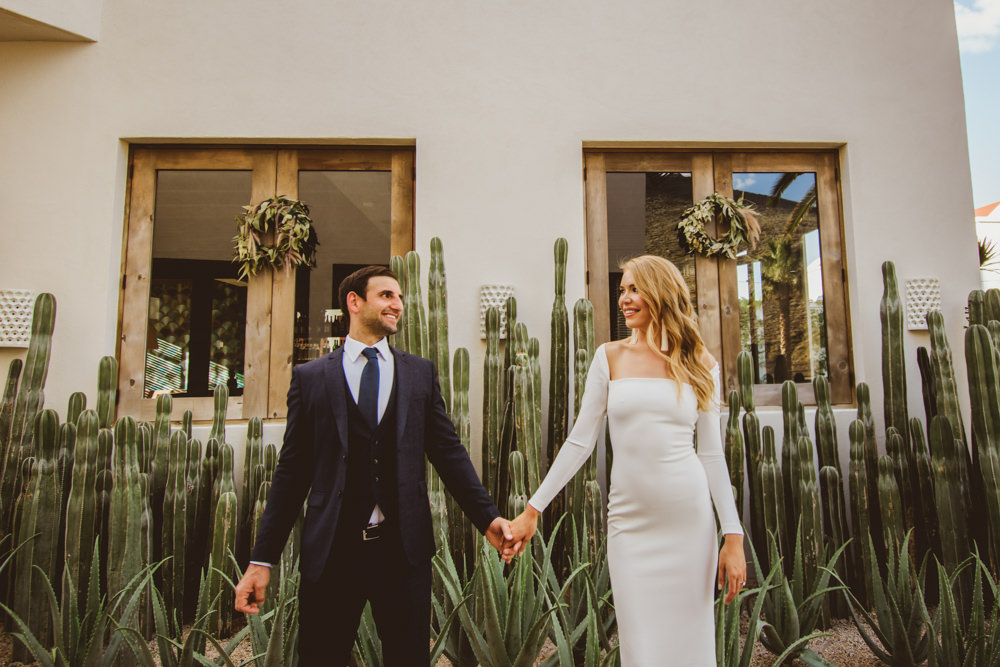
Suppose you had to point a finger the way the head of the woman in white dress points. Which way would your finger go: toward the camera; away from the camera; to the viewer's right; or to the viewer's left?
to the viewer's left

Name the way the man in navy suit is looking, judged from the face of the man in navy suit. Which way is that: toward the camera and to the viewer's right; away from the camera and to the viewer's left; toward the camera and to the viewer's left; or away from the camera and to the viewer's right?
toward the camera and to the viewer's right

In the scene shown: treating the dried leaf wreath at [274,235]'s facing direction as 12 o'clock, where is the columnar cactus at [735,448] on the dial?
The columnar cactus is roughly at 10 o'clock from the dried leaf wreath.

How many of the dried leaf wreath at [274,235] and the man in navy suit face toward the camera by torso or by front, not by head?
2

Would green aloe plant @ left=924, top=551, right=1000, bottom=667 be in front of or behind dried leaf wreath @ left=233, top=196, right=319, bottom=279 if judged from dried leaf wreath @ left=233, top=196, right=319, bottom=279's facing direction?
in front

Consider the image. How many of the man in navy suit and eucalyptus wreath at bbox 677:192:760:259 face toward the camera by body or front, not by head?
2

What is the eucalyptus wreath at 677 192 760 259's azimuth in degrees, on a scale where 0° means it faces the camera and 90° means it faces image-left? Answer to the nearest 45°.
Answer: approximately 0°

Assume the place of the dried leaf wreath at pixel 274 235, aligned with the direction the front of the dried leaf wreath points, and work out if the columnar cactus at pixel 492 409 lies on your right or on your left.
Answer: on your left

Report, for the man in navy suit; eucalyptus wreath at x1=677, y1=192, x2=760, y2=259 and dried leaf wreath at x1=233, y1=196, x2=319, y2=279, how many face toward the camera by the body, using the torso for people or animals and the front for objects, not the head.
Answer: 3

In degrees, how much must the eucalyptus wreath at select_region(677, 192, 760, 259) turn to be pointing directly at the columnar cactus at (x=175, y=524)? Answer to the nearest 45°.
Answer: approximately 45° to its right

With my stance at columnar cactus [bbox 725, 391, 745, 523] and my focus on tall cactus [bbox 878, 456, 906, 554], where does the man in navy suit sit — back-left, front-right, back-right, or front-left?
back-right

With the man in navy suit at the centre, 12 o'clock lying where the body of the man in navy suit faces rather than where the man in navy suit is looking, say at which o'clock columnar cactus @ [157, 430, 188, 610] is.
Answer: The columnar cactus is roughly at 5 o'clock from the man in navy suit.

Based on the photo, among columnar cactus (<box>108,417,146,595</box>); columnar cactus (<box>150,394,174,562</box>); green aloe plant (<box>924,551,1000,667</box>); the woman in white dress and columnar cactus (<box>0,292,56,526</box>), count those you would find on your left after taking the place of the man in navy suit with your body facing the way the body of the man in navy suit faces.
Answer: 2

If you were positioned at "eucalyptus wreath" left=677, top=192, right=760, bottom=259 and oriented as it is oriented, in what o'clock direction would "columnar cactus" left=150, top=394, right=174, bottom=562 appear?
The columnar cactus is roughly at 2 o'clock from the eucalyptus wreath.
